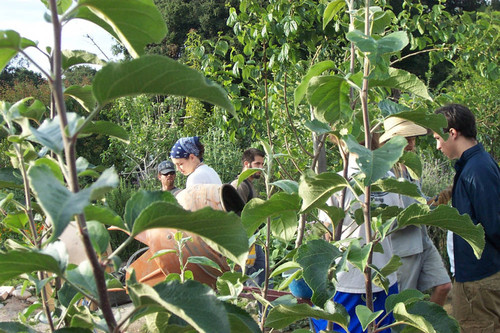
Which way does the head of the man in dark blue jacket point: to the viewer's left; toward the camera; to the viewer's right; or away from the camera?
to the viewer's left

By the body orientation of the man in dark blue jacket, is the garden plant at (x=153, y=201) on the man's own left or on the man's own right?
on the man's own left

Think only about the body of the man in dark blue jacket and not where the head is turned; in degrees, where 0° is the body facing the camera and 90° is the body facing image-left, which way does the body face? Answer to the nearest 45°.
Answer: approximately 90°
